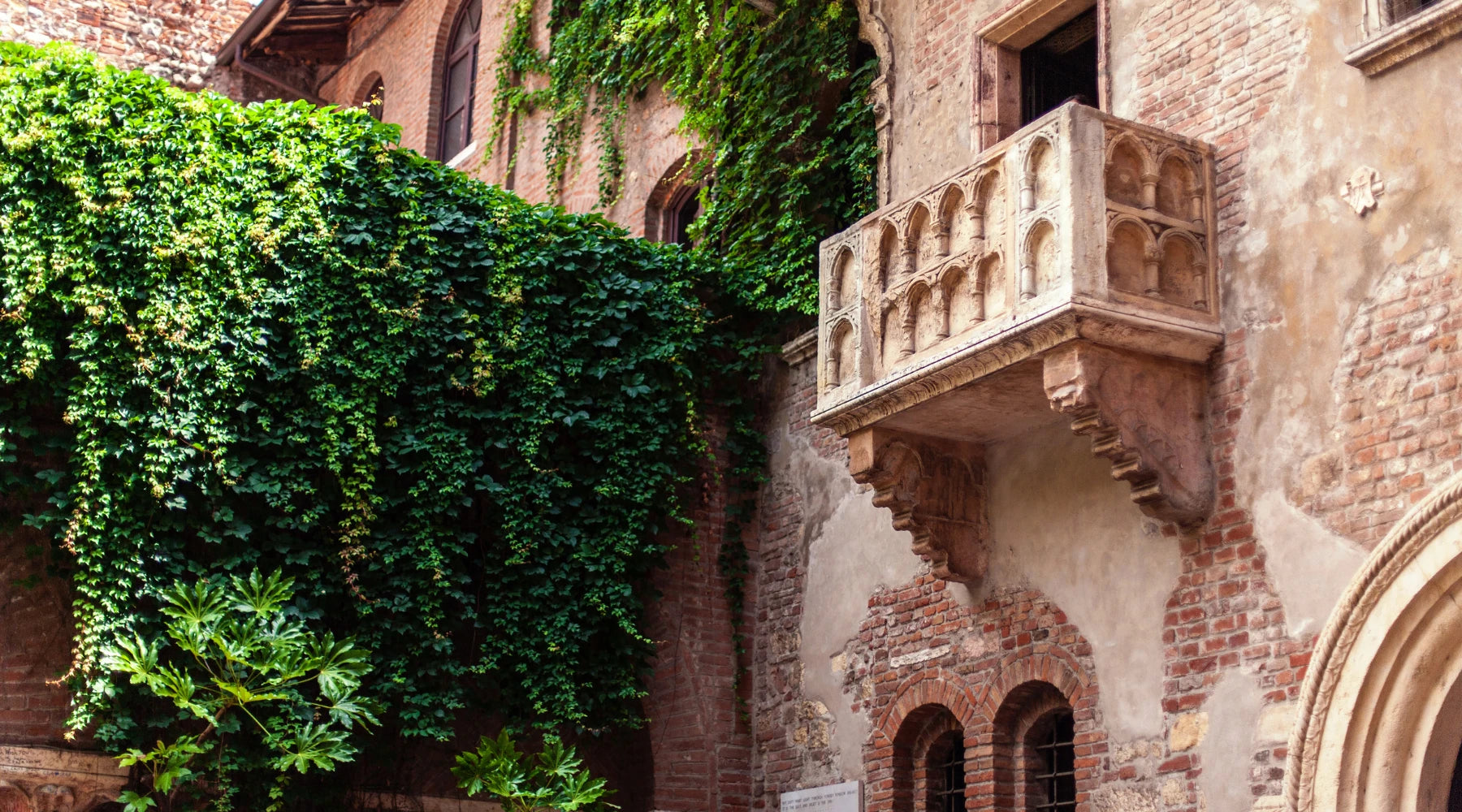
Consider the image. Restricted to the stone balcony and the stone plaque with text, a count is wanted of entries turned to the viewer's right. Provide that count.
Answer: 0

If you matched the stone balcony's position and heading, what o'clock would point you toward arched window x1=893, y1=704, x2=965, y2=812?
The arched window is roughly at 4 o'clock from the stone balcony.

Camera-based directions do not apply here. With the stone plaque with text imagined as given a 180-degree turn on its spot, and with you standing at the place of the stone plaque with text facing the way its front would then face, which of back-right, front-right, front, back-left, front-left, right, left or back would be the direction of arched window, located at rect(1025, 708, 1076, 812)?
right

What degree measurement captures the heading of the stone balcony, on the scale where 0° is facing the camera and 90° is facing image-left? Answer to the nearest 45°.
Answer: approximately 45°

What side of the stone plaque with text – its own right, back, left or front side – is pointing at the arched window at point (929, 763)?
left

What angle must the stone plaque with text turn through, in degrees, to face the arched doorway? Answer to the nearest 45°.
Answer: approximately 90° to its left

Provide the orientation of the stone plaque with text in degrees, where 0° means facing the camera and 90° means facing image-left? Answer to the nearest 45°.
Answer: approximately 45°
